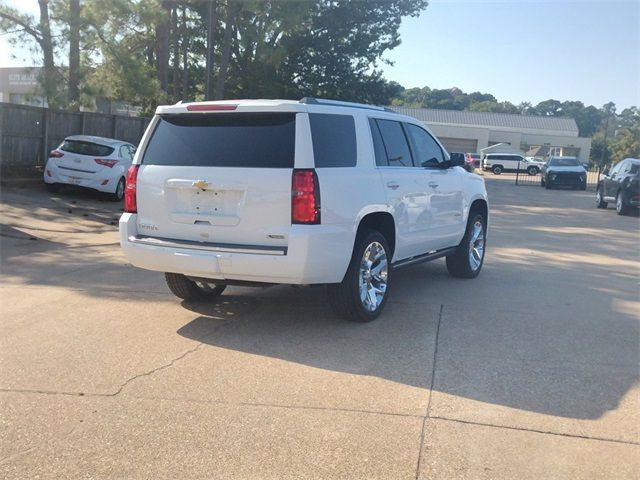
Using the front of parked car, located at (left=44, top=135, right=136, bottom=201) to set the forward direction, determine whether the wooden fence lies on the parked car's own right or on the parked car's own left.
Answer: on the parked car's own left

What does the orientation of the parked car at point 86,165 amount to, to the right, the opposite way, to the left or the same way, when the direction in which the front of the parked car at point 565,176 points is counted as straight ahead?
the opposite way

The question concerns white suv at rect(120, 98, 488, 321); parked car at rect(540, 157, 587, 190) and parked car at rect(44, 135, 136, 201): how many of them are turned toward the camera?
1

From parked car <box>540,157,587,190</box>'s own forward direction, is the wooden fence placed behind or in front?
in front

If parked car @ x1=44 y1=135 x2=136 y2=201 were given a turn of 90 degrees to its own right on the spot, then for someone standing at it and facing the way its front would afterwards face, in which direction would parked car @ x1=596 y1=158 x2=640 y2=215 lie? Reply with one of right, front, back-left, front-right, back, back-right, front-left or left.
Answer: front-left

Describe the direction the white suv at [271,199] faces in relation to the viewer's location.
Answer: facing away from the viewer and to the right of the viewer

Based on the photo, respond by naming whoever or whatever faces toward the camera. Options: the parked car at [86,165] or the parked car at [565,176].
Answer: the parked car at [565,176]

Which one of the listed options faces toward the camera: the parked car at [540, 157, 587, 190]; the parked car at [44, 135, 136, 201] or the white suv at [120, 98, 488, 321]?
the parked car at [540, 157, 587, 190]

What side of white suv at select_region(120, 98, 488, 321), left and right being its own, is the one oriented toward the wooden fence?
left

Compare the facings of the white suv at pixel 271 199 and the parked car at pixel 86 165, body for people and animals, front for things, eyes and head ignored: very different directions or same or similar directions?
same or similar directions

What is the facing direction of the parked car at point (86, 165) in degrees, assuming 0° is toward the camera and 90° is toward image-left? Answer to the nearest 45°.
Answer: approximately 225°

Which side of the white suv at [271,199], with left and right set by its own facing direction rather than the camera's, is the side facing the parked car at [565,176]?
front

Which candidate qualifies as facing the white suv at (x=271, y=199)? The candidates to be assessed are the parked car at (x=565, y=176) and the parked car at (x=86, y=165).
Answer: the parked car at (x=565, y=176)

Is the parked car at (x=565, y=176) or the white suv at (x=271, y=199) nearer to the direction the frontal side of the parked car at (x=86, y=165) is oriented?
the parked car

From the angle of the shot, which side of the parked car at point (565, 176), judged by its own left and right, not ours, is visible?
front

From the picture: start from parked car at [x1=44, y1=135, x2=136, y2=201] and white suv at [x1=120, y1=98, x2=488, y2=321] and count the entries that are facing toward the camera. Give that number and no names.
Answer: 0

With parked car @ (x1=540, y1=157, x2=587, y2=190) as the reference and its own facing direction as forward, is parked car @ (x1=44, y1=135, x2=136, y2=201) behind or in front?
in front

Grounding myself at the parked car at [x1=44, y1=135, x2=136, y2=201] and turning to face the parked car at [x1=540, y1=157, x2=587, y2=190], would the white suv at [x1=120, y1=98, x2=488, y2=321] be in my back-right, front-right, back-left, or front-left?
back-right

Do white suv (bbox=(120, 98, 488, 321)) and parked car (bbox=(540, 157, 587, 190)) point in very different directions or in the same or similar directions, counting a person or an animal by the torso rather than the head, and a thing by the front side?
very different directions
